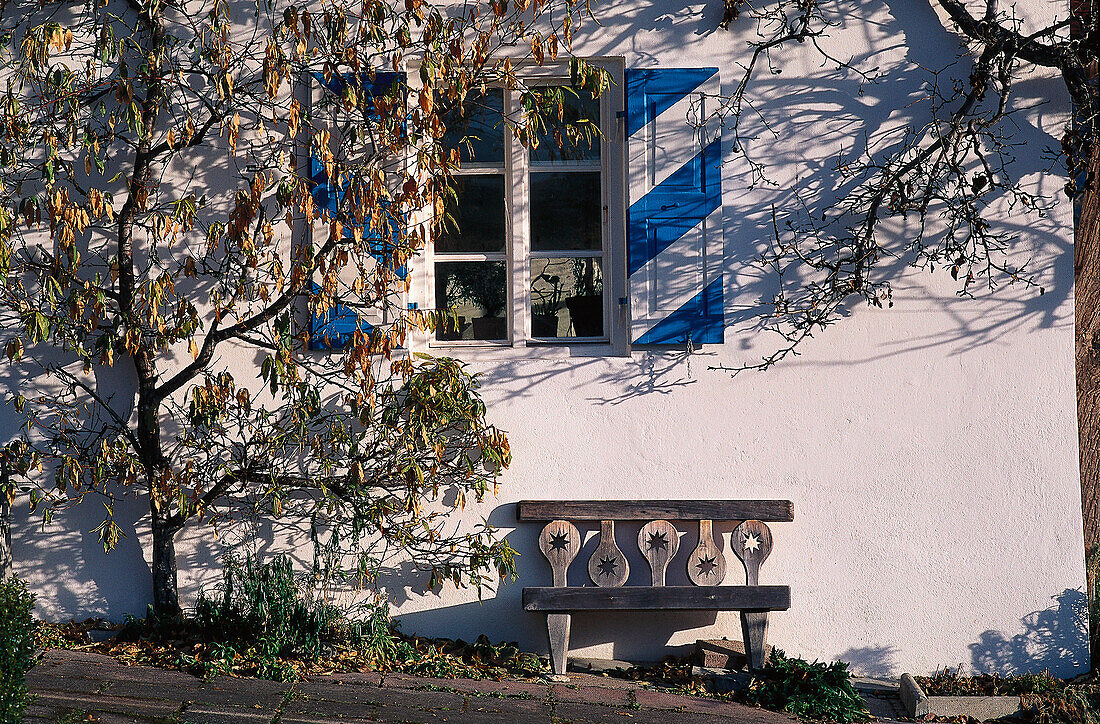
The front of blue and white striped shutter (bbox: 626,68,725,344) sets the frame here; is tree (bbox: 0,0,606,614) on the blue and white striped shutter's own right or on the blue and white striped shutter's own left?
on the blue and white striped shutter's own right

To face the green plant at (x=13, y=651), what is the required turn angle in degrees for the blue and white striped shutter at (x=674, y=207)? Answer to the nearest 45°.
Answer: approximately 45° to its right

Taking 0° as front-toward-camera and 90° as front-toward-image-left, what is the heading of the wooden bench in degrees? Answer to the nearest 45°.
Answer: approximately 0°

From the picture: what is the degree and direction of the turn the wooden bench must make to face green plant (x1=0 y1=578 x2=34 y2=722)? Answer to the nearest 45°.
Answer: approximately 45° to its right

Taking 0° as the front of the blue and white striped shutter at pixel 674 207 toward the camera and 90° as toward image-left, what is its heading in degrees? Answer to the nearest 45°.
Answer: approximately 0°

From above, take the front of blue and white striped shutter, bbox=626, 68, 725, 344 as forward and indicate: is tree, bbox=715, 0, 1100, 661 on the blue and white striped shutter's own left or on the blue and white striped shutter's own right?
on the blue and white striped shutter's own left

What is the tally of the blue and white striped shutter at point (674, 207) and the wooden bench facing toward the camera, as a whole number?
2
